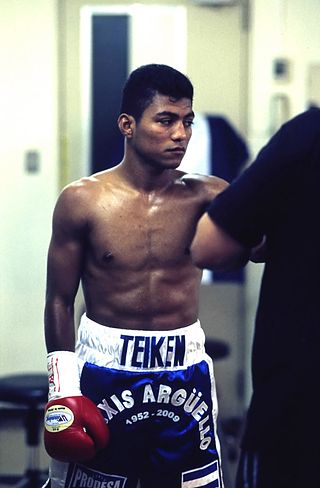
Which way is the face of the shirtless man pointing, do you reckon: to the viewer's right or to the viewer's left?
to the viewer's right

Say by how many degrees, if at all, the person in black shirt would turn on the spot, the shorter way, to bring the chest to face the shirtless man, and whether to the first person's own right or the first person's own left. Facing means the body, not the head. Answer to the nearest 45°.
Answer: approximately 45° to the first person's own left

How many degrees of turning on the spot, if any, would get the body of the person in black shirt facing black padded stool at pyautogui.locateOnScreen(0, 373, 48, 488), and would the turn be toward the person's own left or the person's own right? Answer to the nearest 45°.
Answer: approximately 45° to the person's own left
